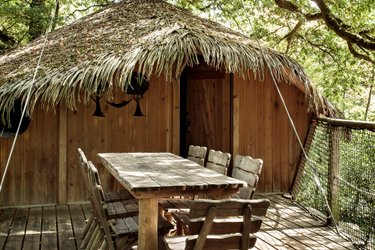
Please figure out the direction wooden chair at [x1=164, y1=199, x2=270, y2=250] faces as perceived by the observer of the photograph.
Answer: facing away from the viewer and to the left of the viewer

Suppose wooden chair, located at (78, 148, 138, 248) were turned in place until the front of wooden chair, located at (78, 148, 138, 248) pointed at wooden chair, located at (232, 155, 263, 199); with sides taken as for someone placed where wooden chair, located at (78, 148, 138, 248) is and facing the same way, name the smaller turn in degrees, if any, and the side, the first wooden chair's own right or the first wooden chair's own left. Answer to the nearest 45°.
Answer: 0° — it already faces it

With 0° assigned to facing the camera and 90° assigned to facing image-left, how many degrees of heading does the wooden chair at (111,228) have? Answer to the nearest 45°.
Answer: approximately 270°

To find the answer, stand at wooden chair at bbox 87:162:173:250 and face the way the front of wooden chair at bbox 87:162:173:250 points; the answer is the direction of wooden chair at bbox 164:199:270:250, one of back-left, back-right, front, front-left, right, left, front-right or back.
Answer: front-right

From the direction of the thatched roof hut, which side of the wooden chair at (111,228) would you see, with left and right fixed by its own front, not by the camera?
left

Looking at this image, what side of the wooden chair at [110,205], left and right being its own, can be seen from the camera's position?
right

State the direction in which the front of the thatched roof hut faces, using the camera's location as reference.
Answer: facing the viewer

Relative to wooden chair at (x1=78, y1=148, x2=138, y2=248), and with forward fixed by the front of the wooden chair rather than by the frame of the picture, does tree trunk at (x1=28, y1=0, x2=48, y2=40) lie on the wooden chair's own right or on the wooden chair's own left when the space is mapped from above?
on the wooden chair's own left

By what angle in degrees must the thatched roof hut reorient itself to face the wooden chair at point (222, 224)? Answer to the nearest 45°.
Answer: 0° — it already faces it

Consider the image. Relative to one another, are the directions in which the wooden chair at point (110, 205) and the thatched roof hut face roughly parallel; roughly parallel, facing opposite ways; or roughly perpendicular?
roughly perpendicular

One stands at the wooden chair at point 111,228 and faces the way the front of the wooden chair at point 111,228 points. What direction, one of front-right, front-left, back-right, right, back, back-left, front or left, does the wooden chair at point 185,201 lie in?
front-left

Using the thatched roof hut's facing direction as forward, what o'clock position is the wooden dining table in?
The wooden dining table is roughly at 12 o'clock from the thatched roof hut.

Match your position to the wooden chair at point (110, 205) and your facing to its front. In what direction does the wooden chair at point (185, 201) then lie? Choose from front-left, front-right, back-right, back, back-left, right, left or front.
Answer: front

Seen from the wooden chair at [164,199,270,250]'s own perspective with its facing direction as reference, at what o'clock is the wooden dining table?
The wooden dining table is roughly at 12 o'clock from the wooden chair.
